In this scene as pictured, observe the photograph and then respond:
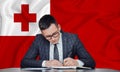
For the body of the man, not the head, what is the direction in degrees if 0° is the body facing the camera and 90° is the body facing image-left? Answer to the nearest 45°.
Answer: approximately 0°
